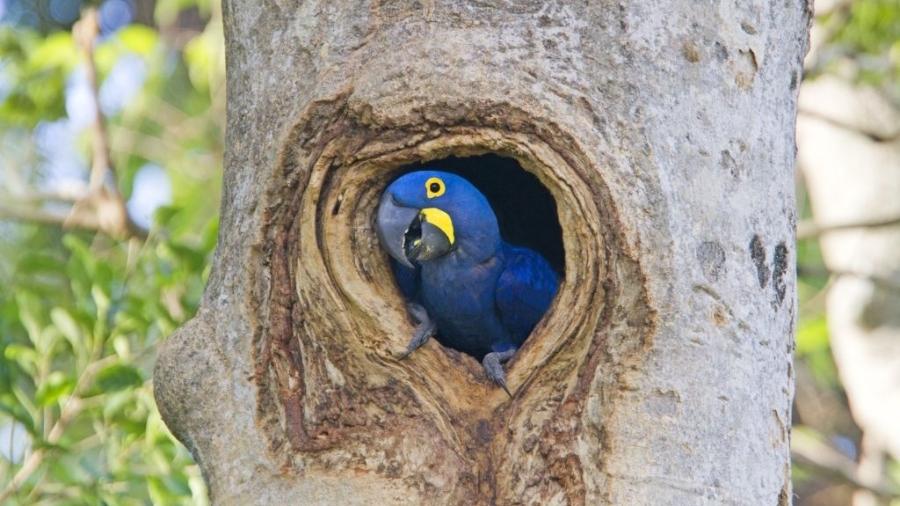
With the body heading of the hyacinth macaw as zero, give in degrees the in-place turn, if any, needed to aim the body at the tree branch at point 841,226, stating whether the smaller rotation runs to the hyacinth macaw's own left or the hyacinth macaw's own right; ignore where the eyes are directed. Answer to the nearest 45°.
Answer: approximately 180°

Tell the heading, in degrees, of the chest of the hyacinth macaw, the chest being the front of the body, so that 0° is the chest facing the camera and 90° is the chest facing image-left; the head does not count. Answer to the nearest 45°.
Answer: approximately 45°
